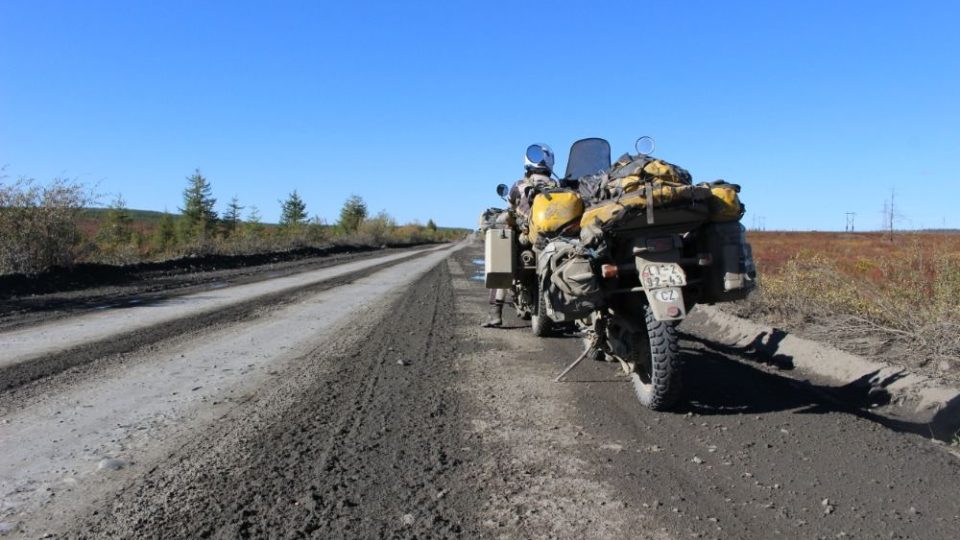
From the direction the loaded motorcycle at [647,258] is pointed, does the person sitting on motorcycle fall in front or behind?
in front

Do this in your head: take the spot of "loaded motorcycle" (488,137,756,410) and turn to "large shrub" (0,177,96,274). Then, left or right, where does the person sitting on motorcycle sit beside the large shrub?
right

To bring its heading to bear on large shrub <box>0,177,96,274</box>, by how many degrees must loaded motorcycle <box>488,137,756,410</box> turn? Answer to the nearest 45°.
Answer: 0° — it already faces it

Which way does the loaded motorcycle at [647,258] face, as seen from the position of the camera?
facing away from the viewer and to the left of the viewer
